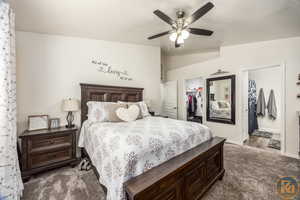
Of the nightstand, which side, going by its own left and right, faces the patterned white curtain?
front

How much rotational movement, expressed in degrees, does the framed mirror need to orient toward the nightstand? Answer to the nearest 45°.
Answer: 0° — it already faces it

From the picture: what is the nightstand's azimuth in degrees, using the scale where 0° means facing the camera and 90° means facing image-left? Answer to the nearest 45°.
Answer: approximately 315°

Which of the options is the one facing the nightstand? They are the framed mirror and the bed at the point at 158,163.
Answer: the framed mirror

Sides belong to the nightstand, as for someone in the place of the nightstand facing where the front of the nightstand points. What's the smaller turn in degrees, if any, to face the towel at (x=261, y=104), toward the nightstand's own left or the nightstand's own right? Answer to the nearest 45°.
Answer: approximately 45° to the nightstand's own left

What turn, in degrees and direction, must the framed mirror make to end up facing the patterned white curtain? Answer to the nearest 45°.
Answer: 0° — it already faces it

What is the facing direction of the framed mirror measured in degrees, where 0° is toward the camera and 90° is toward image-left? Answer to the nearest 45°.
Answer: approximately 45°

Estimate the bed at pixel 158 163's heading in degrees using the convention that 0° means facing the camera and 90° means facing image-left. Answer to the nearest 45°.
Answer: approximately 315°

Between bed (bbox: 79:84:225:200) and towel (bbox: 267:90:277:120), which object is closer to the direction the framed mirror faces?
the bed
